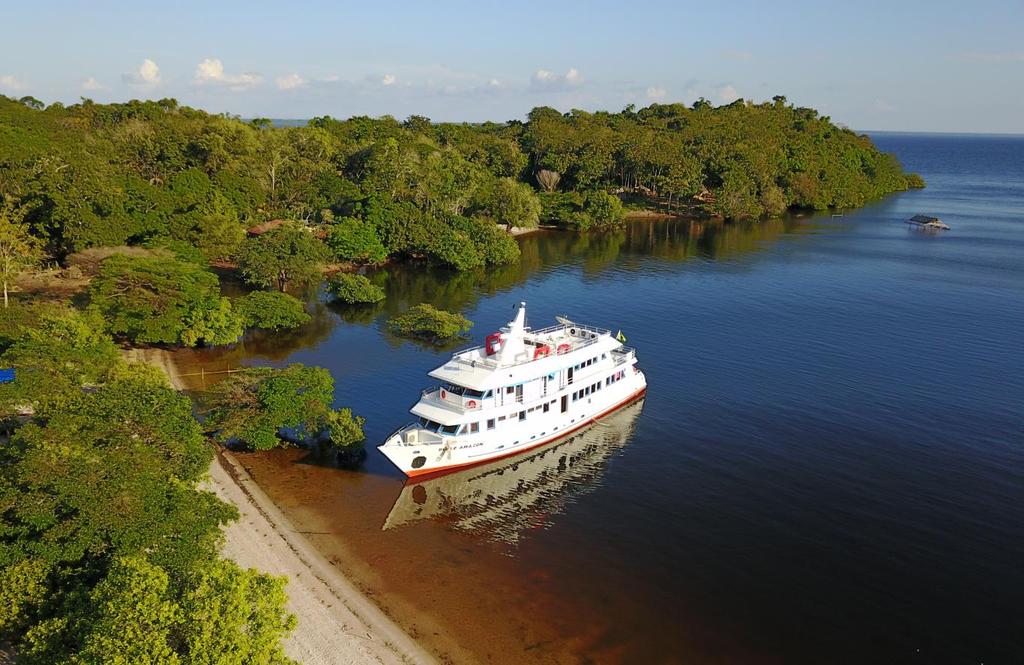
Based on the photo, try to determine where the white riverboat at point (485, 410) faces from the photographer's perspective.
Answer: facing the viewer and to the left of the viewer
